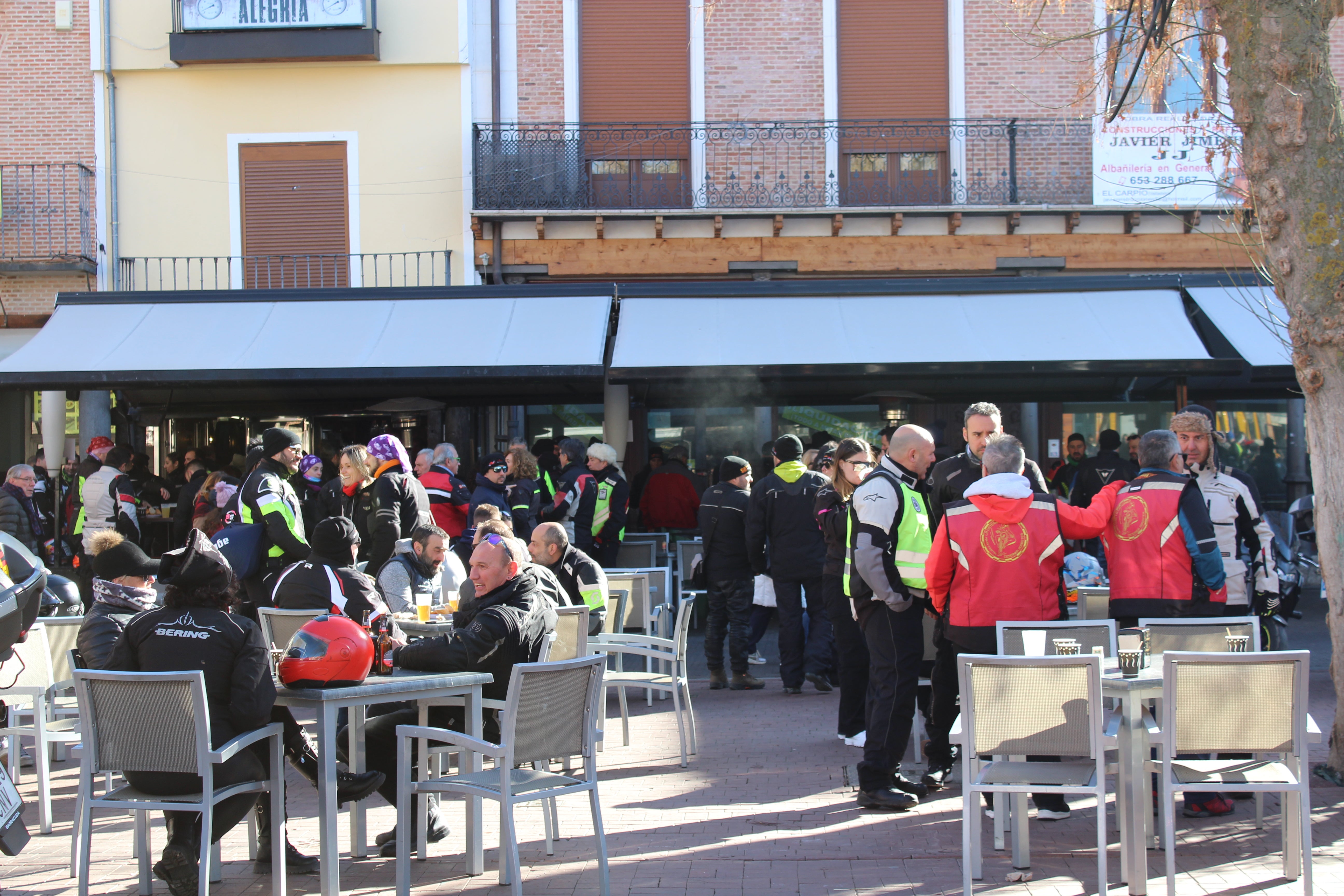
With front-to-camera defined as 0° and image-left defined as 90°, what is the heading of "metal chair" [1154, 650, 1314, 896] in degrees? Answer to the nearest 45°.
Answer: approximately 180°

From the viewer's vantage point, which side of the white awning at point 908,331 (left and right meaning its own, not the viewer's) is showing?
front

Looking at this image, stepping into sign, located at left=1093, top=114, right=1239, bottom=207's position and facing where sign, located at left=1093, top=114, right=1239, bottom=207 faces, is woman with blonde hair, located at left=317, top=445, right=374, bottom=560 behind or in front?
in front

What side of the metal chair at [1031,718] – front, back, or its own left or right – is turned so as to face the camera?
back

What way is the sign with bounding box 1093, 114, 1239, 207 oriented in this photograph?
toward the camera

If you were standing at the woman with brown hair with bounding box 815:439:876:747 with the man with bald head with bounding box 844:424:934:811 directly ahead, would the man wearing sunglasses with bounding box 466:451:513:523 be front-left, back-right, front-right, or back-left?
back-right

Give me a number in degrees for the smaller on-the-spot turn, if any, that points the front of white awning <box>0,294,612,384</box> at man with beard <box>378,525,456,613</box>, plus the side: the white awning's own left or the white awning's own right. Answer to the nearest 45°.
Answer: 0° — it already faces them

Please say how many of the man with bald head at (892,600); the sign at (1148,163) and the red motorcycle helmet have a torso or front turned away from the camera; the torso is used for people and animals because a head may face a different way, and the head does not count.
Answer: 0

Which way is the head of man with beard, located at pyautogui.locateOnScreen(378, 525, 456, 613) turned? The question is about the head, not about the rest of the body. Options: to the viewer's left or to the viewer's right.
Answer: to the viewer's right

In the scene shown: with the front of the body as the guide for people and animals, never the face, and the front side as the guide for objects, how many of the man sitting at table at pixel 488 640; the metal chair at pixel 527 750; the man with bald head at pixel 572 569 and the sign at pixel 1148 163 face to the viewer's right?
0

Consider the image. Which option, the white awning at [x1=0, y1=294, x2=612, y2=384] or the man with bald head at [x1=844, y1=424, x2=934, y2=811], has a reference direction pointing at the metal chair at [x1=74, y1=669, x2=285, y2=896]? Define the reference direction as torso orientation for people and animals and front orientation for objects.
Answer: the white awning

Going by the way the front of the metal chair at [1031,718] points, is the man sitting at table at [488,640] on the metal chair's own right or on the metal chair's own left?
on the metal chair's own left

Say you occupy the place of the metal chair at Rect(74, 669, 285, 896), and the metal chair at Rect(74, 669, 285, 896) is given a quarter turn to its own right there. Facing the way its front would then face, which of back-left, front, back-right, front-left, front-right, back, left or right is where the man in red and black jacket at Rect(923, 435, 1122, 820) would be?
front-left

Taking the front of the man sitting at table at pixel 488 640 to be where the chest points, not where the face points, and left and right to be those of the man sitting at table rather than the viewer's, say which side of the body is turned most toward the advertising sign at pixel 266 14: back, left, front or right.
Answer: right
